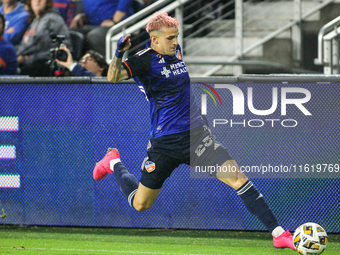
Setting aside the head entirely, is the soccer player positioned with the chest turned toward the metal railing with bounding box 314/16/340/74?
no

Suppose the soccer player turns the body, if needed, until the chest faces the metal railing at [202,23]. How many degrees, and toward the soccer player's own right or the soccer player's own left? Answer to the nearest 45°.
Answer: approximately 135° to the soccer player's own left

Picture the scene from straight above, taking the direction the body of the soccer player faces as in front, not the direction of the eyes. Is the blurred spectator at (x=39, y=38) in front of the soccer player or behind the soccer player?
behind

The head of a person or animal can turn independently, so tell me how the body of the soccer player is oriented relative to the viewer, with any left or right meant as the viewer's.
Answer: facing the viewer and to the right of the viewer

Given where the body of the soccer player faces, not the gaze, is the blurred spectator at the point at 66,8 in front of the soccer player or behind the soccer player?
behind

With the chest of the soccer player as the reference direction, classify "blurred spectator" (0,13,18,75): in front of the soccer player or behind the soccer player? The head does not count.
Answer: behind

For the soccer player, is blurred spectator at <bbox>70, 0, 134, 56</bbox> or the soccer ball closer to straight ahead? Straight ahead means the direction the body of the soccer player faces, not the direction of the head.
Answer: the soccer ball

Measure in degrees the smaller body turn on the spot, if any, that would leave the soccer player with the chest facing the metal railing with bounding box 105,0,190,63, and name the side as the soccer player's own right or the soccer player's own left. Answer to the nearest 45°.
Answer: approximately 135° to the soccer player's own left

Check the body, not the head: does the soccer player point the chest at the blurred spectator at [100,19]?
no

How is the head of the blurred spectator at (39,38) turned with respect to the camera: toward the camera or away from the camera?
toward the camera

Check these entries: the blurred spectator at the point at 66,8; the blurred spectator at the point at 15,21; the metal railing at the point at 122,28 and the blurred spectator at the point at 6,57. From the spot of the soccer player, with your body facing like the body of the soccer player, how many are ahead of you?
0

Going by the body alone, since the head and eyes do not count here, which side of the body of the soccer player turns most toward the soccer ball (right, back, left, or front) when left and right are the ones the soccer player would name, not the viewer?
front
